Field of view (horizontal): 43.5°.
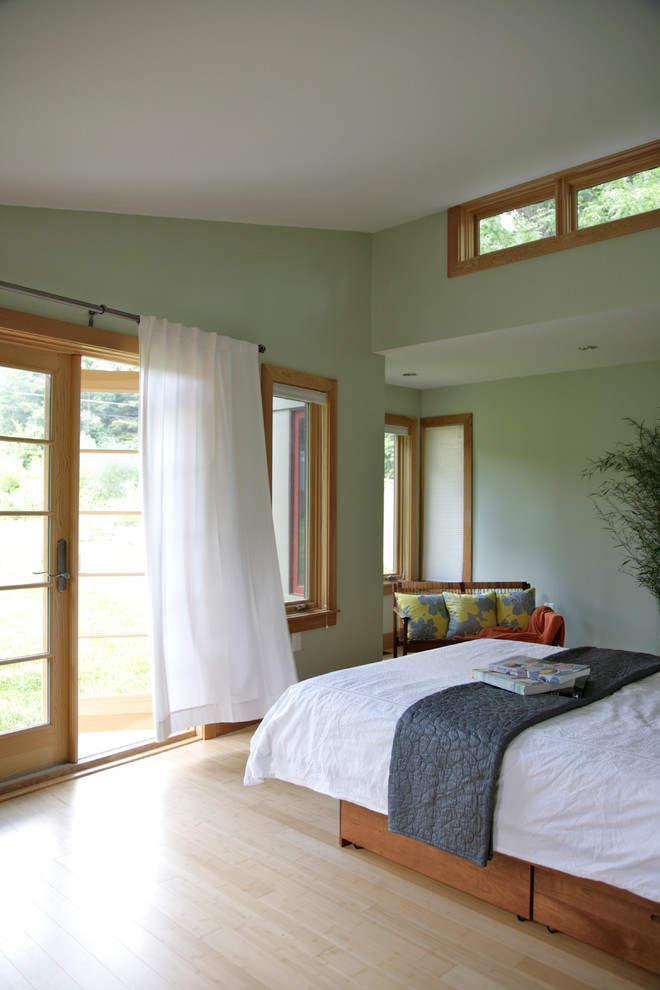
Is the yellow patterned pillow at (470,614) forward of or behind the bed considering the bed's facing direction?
forward

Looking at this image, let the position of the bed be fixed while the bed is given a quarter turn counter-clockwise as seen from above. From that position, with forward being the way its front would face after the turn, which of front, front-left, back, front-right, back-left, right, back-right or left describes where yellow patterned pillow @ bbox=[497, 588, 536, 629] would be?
back-right

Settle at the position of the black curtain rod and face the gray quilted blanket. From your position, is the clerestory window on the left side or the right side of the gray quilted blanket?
left

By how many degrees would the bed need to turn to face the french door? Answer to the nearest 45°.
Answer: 0° — it already faces it

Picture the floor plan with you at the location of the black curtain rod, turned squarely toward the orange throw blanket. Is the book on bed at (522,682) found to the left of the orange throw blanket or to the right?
right

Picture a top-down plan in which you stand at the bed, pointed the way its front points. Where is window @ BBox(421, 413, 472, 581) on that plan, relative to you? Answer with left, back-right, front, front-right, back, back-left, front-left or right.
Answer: front-right

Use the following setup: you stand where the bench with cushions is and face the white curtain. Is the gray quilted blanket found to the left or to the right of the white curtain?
left

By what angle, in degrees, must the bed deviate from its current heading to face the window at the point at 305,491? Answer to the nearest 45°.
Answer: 0° — it already faces it

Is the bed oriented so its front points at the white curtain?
yes

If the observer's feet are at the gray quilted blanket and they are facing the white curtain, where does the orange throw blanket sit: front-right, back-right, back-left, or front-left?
front-right

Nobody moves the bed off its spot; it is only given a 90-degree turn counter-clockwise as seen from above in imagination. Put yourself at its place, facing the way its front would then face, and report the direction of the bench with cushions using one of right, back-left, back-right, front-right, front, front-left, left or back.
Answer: back-right

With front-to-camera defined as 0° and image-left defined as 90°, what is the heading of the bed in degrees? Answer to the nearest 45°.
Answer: approximately 135°
